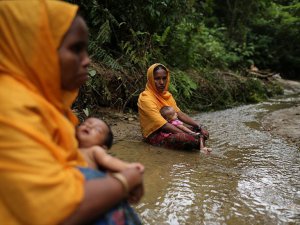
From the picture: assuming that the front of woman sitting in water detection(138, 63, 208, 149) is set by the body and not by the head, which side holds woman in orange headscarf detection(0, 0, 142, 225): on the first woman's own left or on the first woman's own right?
on the first woman's own right

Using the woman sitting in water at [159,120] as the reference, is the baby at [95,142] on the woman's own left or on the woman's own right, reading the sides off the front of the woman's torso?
on the woman's own right

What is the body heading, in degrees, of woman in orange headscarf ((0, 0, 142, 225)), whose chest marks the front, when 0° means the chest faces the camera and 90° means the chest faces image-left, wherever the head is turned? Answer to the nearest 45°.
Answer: approximately 270°

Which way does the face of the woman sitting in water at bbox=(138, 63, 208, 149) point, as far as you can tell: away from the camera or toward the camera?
toward the camera

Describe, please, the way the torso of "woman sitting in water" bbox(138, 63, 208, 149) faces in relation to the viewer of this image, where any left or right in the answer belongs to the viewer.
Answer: facing the viewer and to the right of the viewer

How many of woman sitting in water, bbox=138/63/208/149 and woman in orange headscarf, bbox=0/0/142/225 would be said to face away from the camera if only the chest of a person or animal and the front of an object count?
0

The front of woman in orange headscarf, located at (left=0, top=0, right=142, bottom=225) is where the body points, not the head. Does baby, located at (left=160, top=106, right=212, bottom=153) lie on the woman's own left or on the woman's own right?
on the woman's own left
